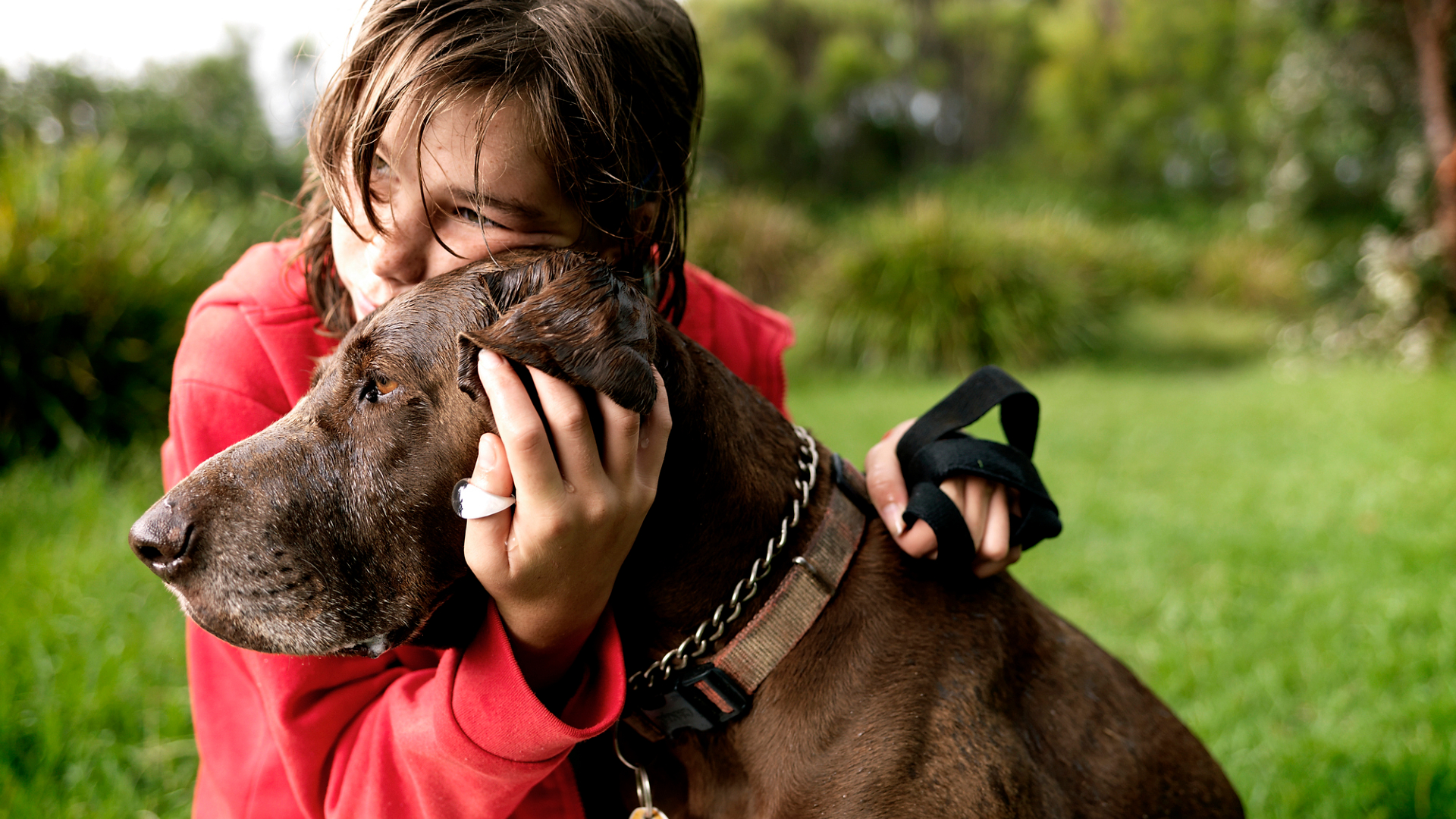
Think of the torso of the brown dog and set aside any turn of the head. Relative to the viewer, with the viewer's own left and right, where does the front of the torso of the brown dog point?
facing to the left of the viewer

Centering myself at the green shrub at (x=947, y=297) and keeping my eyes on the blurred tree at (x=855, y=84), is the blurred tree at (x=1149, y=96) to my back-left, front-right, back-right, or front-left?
front-right

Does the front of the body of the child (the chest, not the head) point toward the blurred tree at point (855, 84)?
no

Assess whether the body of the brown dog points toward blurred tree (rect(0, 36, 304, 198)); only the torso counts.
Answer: no

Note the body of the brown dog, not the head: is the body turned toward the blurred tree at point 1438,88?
no

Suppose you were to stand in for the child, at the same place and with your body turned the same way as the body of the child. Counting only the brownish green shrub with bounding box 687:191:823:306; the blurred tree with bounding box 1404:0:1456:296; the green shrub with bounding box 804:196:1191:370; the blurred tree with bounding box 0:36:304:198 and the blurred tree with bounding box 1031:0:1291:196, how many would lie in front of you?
0

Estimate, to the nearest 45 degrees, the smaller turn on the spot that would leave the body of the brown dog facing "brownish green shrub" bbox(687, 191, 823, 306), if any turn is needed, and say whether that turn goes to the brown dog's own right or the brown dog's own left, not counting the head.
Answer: approximately 90° to the brown dog's own right

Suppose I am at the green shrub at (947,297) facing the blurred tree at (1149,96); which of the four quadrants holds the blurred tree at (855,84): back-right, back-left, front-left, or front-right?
front-left

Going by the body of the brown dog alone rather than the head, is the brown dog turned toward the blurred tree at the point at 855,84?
no

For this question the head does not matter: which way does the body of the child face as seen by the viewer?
toward the camera

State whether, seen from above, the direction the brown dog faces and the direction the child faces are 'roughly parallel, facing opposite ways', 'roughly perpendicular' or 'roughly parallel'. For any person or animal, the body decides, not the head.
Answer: roughly perpendicular
